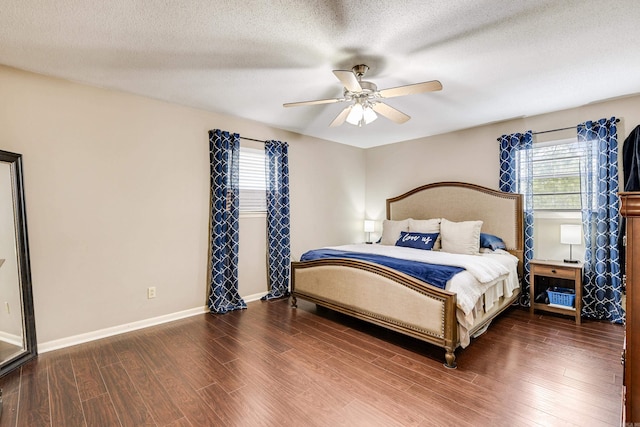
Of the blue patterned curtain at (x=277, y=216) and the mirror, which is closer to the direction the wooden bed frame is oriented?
the mirror

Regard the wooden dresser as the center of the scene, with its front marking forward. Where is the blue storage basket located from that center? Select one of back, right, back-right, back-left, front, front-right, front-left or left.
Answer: right

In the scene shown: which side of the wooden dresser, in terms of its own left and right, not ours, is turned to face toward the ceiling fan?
front

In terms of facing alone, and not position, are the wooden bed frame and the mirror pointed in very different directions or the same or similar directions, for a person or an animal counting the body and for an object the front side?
very different directions

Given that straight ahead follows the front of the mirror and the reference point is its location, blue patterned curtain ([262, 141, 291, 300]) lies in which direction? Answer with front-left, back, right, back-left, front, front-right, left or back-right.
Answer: front-left

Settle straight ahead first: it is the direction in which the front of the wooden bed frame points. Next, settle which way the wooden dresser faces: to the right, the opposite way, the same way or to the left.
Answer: to the right

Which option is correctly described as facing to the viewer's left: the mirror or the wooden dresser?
the wooden dresser

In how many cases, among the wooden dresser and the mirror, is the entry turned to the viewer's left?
1

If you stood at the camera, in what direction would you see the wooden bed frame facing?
facing the viewer and to the left of the viewer

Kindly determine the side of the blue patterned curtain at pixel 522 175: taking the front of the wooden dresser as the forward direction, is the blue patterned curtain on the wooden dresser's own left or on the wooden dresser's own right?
on the wooden dresser's own right

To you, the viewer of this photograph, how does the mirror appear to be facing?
facing the viewer and to the right of the viewer

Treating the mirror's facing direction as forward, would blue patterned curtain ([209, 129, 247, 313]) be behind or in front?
in front

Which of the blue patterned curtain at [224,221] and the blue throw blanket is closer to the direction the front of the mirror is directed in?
the blue throw blanket

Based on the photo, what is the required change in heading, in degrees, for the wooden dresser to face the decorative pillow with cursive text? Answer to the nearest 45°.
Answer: approximately 45° to its right

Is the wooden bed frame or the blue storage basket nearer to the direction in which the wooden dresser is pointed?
the wooden bed frame

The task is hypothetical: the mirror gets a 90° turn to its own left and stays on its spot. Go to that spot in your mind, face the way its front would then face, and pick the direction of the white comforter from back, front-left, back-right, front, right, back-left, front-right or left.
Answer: right

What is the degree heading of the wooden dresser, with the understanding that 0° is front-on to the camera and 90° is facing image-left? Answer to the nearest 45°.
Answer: approximately 90°
